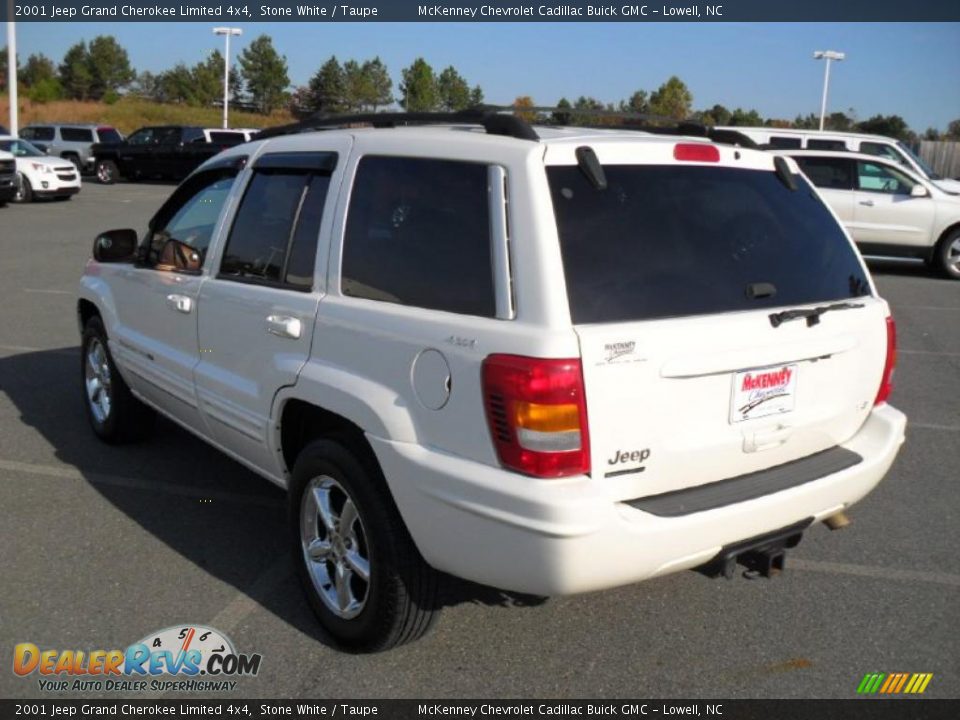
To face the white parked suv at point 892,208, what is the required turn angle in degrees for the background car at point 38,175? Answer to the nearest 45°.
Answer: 0° — it already faces it

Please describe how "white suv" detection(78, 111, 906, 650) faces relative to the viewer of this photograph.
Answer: facing away from the viewer and to the left of the viewer

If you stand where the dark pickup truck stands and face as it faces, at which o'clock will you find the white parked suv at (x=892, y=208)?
The white parked suv is roughly at 8 o'clock from the dark pickup truck.

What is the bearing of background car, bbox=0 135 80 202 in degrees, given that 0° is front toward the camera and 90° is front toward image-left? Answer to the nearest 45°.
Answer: approximately 315°

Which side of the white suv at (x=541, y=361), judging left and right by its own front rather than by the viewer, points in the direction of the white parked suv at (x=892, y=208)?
right

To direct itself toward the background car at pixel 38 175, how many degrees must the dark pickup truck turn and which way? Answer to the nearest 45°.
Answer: approximately 90° to its left

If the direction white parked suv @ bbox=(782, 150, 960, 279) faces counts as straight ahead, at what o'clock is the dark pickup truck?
The dark pickup truck is roughly at 7 o'clock from the white parked suv.

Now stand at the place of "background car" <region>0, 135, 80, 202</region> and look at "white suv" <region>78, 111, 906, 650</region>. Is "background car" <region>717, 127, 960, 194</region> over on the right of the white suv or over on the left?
left

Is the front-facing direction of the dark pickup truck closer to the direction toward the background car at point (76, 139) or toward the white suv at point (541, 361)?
the background car

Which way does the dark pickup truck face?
to the viewer's left

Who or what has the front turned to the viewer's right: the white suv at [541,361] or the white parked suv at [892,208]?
the white parked suv

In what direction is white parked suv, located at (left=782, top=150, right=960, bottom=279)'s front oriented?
to the viewer's right
